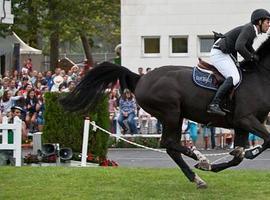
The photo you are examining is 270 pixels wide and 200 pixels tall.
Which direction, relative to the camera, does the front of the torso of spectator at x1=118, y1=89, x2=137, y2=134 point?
toward the camera

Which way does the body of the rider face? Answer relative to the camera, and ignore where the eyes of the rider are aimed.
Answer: to the viewer's right

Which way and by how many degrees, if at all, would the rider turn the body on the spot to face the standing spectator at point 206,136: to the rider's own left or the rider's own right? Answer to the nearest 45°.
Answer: approximately 90° to the rider's own left

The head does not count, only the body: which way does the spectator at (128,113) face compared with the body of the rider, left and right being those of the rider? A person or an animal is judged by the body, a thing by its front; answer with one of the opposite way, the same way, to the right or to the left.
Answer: to the right

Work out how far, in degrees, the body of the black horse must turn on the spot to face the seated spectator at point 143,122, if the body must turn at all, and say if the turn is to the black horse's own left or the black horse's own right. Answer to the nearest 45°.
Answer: approximately 90° to the black horse's own left

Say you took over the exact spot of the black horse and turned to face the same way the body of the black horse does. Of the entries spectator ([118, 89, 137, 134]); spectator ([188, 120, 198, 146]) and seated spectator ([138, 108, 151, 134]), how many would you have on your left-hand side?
3

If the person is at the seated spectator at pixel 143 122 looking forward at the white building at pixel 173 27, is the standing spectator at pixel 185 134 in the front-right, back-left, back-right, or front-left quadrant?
back-right

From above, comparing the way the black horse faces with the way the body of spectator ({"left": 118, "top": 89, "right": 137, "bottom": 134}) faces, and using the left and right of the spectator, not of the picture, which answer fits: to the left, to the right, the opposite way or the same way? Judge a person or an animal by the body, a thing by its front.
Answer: to the left

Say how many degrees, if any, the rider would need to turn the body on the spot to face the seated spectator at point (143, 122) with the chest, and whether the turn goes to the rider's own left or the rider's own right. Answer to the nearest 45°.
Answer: approximately 90° to the rider's own left

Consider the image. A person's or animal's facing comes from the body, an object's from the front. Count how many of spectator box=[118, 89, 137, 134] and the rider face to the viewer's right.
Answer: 1

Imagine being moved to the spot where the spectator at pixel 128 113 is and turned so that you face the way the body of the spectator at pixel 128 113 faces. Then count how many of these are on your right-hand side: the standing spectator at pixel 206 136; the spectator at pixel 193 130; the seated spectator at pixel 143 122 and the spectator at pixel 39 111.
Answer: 1

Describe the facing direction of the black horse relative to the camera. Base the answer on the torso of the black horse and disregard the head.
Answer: to the viewer's right

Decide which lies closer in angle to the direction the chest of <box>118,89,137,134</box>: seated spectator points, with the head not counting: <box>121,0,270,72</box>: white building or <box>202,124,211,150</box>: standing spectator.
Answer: the standing spectator

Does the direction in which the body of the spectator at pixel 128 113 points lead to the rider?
yes

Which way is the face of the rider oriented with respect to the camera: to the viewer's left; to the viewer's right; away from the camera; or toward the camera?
to the viewer's right

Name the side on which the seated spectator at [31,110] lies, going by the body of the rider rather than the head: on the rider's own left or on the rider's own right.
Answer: on the rider's own left

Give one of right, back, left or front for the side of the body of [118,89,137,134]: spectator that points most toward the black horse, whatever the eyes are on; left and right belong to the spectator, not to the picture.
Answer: front

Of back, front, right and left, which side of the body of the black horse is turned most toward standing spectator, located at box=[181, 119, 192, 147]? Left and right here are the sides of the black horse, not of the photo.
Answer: left
